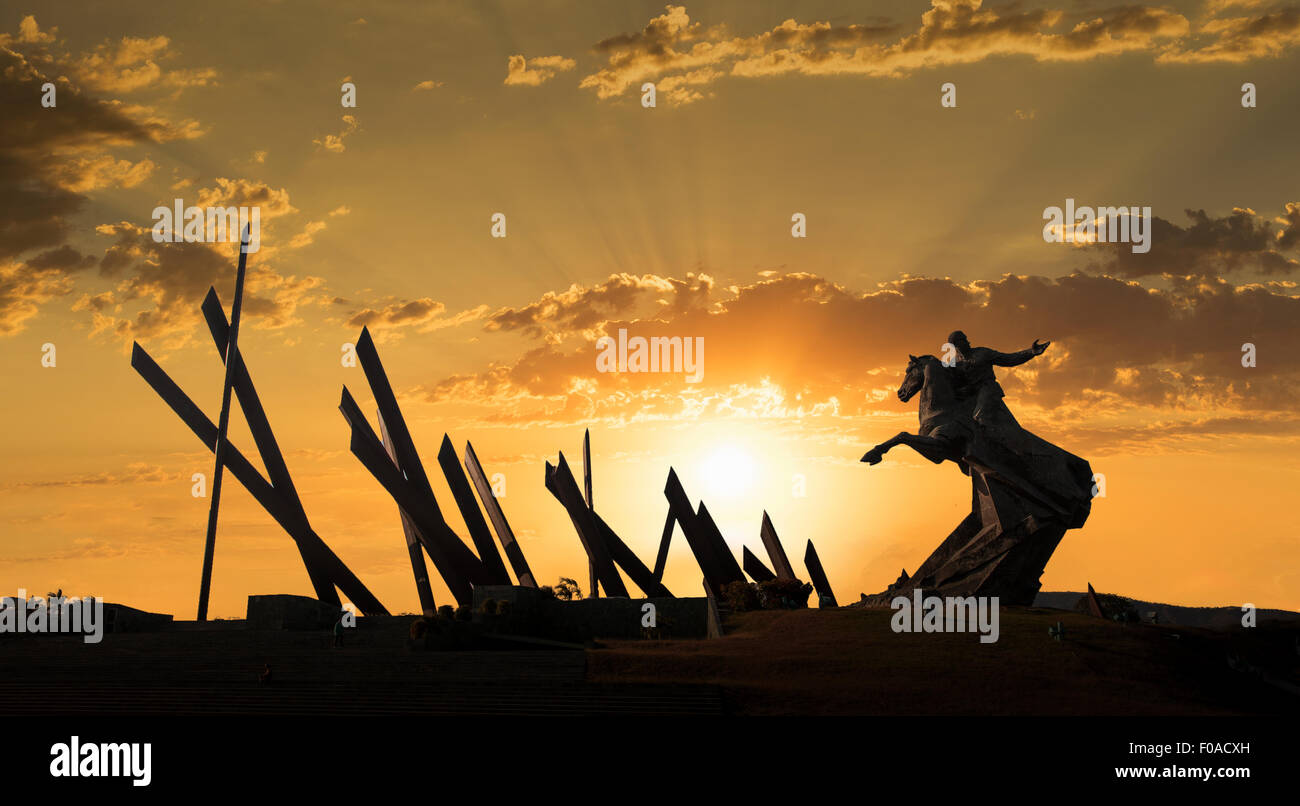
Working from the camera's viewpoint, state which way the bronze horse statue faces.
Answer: facing to the left of the viewer

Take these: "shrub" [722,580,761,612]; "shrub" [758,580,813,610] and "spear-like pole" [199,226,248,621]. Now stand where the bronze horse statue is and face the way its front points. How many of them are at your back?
0

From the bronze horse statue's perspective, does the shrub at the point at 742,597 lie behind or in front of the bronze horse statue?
in front

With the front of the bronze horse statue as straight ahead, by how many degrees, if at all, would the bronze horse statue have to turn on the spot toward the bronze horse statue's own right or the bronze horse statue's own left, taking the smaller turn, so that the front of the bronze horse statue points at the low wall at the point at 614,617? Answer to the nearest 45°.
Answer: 0° — it already faces it

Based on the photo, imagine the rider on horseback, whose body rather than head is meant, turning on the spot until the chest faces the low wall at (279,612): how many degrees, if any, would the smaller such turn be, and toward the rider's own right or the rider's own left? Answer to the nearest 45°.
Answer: approximately 45° to the rider's own right

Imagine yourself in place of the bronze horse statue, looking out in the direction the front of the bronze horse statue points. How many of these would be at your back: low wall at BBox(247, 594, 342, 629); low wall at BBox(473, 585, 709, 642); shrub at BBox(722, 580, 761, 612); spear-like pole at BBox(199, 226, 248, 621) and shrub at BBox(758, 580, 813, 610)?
0

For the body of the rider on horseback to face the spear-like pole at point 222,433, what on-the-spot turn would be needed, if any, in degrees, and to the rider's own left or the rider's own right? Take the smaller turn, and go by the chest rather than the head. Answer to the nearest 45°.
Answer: approximately 45° to the rider's own right

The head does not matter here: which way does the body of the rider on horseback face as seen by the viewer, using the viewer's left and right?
facing the viewer and to the left of the viewer

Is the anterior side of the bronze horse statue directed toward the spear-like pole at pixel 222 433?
yes

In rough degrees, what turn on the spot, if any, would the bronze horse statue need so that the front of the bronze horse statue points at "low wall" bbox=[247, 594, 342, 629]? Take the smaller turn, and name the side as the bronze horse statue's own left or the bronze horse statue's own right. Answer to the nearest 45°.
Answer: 0° — it already faces it
